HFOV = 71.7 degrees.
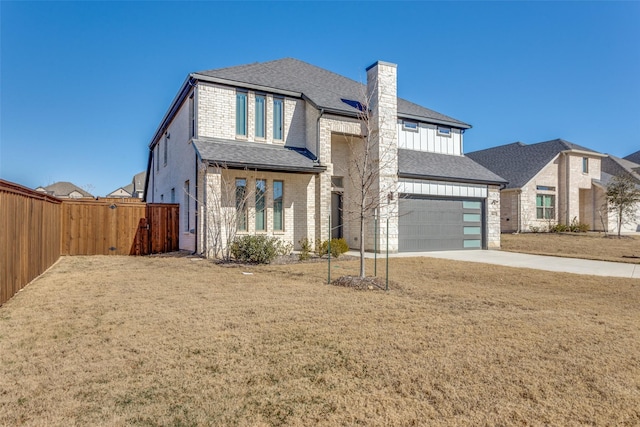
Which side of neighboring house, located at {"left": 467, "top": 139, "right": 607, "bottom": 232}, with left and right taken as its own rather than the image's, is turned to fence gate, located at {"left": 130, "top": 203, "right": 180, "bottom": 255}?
right

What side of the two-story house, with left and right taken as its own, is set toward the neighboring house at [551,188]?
left

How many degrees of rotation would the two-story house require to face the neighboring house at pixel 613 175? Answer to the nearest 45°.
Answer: approximately 90° to its left

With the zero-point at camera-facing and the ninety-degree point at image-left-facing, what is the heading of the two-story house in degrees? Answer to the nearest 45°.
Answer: approximately 315°

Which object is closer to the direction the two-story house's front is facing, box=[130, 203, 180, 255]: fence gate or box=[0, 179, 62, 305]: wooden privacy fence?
the wooden privacy fence

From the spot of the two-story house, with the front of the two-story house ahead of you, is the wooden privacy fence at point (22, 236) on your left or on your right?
on your right

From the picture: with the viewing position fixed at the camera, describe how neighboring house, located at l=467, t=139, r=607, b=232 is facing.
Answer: facing the viewer and to the right of the viewer

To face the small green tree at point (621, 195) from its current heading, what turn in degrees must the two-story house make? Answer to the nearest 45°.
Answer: approximately 90° to its left

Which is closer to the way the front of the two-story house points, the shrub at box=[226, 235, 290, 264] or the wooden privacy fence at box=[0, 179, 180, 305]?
the shrub

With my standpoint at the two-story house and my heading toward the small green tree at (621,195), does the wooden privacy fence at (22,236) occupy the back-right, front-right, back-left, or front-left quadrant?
back-right

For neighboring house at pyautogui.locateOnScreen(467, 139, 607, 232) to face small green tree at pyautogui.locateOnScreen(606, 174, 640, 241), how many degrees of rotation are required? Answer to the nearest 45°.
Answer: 0° — it already faces it

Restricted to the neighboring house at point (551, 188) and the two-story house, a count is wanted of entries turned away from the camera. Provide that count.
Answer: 0
